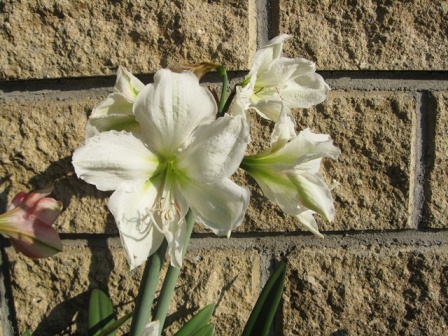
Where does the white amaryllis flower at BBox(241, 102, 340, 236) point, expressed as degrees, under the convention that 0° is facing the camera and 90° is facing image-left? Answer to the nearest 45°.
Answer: approximately 270°

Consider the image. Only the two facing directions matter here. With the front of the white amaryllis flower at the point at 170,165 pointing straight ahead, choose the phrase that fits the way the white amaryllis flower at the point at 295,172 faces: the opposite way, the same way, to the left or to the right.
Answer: to the left

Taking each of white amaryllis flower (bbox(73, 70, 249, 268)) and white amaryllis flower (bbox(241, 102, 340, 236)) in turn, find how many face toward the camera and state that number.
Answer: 1
